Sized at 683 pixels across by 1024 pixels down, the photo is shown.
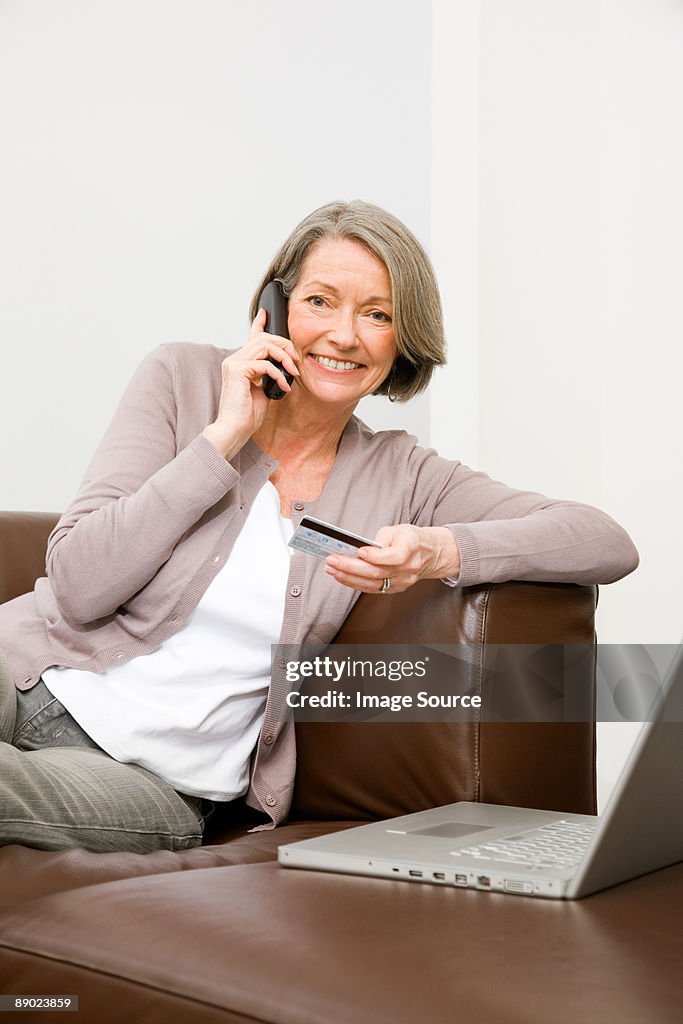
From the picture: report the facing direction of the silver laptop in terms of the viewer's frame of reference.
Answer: facing away from the viewer and to the left of the viewer

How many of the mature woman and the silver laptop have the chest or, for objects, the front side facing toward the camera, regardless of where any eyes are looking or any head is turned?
1

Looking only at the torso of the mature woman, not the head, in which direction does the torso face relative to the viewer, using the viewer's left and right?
facing the viewer

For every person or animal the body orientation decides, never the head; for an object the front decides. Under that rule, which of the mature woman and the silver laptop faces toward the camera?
the mature woman

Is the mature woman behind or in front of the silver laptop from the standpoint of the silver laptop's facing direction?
in front

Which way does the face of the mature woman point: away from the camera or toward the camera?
toward the camera

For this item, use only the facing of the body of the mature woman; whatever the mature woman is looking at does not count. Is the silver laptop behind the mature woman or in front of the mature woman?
in front
